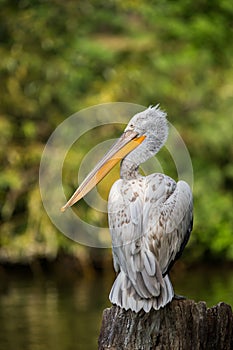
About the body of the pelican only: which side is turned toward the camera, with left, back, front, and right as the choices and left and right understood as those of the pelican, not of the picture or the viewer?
back
